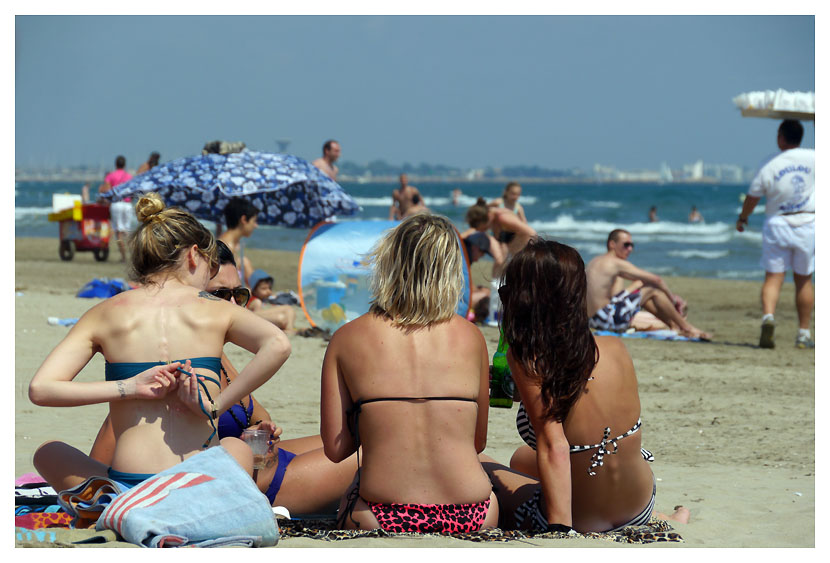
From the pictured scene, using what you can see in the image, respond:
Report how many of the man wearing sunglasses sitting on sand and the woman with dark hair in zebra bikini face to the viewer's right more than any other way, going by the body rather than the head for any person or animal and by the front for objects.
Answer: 1

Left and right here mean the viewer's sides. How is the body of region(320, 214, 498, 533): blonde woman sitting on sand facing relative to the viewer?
facing away from the viewer

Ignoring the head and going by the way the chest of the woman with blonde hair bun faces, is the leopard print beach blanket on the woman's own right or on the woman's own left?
on the woman's own right

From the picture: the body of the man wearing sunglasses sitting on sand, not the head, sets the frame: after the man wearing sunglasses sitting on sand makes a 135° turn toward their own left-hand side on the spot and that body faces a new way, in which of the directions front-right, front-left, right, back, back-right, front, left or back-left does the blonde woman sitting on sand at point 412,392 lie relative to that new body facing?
back-left

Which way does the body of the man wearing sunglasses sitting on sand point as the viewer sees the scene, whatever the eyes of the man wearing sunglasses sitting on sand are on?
to the viewer's right

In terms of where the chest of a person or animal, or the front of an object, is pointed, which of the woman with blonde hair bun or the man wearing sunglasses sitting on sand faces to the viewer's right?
the man wearing sunglasses sitting on sand

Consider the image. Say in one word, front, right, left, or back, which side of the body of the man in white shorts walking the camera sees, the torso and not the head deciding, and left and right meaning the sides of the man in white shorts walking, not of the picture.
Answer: back

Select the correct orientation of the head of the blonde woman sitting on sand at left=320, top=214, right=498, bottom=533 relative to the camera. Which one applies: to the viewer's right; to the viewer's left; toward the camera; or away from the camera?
away from the camera

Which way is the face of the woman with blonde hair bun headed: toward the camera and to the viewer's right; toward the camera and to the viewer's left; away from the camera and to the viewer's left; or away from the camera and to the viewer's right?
away from the camera and to the viewer's right

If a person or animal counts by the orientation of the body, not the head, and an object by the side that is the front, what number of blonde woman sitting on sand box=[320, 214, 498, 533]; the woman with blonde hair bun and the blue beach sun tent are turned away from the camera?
2

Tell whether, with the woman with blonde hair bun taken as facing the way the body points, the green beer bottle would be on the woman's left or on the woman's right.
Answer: on the woman's right
